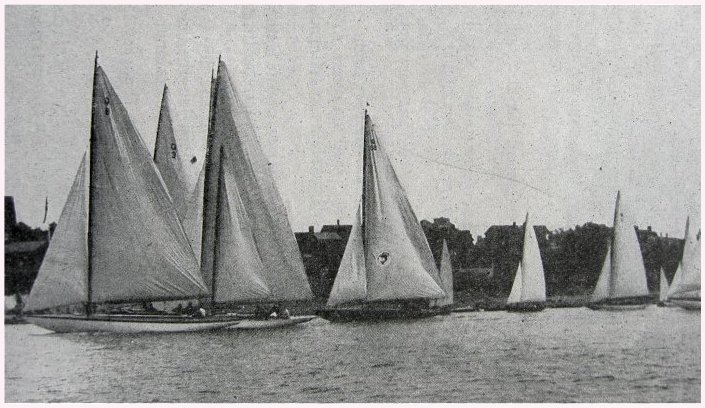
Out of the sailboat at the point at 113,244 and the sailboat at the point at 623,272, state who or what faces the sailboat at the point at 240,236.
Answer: the sailboat at the point at 623,272

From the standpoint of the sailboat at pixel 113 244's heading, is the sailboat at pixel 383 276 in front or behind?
behind

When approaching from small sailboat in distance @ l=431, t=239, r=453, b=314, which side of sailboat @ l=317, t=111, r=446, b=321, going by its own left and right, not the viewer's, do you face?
right

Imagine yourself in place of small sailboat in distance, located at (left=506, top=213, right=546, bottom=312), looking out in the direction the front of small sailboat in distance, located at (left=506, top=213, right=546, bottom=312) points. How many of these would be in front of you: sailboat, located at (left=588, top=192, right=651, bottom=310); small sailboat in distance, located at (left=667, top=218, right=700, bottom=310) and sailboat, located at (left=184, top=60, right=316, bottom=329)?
1

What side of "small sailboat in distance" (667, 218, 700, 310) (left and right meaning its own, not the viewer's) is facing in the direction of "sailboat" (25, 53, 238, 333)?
front

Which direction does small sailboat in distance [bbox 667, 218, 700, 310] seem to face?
to the viewer's left

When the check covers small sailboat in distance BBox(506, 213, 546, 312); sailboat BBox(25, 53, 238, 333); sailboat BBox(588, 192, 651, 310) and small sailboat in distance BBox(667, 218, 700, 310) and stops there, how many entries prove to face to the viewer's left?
4

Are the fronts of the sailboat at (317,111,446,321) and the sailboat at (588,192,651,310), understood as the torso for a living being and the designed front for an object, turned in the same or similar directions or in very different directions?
same or similar directions

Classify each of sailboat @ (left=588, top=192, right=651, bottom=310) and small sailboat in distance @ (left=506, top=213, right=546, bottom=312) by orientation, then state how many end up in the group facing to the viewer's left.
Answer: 2

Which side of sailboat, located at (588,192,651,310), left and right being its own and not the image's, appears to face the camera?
left

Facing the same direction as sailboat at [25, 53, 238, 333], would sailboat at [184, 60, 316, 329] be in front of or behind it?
behind

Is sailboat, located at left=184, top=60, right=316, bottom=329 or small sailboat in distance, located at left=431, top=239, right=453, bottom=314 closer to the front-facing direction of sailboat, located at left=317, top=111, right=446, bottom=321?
the sailboat

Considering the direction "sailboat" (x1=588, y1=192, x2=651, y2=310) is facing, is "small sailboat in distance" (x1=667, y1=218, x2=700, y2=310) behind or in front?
behind

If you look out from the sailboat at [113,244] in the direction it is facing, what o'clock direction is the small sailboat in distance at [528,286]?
The small sailboat in distance is roughly at 4 o'clock from the sailboat.

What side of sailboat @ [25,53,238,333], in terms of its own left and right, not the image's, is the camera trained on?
left

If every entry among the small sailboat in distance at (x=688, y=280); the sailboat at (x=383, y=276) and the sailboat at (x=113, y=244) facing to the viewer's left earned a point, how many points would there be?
3

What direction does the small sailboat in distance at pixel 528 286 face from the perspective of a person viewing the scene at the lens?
facing to the left of the viewer

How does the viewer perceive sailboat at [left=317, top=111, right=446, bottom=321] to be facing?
facing to the left of the viewer

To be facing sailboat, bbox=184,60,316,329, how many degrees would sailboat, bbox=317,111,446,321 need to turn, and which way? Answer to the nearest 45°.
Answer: approximately 45° to its left
